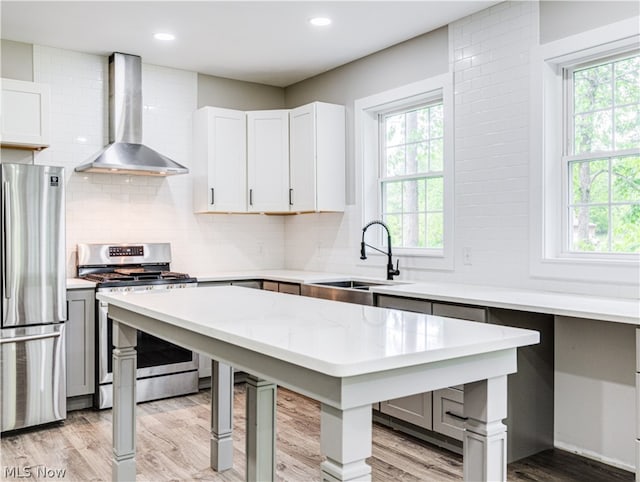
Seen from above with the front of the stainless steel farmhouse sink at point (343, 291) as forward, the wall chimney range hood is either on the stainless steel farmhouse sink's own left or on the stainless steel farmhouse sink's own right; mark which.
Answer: on the stainless steel farmhouse sink's own right

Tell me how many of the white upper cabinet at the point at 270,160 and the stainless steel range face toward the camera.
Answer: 2

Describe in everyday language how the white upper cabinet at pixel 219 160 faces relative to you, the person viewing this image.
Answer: facing the viewer and to the right of the viewer

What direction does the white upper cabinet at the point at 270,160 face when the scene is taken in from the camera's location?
facing the viewer

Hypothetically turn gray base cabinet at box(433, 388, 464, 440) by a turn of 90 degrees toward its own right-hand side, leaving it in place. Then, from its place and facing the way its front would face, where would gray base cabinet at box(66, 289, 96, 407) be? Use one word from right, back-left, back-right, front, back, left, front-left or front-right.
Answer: front-left

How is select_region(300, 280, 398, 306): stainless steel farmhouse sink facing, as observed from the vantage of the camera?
facing the viewer and to the left of the viewer

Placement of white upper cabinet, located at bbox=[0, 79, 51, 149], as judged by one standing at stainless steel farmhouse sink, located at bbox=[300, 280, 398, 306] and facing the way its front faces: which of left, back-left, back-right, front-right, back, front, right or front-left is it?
front-right

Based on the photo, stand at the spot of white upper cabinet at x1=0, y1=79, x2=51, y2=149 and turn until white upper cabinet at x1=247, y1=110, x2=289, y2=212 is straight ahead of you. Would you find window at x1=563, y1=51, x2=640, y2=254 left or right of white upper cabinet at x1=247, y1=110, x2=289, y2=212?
right

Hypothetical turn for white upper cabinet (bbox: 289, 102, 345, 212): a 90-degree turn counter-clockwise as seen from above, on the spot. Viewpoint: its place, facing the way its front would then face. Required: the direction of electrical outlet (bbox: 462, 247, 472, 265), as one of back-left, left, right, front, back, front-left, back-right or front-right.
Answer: front

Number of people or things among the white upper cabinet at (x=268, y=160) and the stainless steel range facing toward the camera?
2

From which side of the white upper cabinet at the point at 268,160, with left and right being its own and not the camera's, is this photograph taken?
front

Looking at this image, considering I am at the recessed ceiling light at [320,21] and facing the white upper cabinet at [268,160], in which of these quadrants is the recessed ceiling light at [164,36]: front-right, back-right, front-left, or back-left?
front-left

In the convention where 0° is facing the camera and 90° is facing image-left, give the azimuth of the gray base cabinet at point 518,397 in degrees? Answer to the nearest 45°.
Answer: approximately 45°
